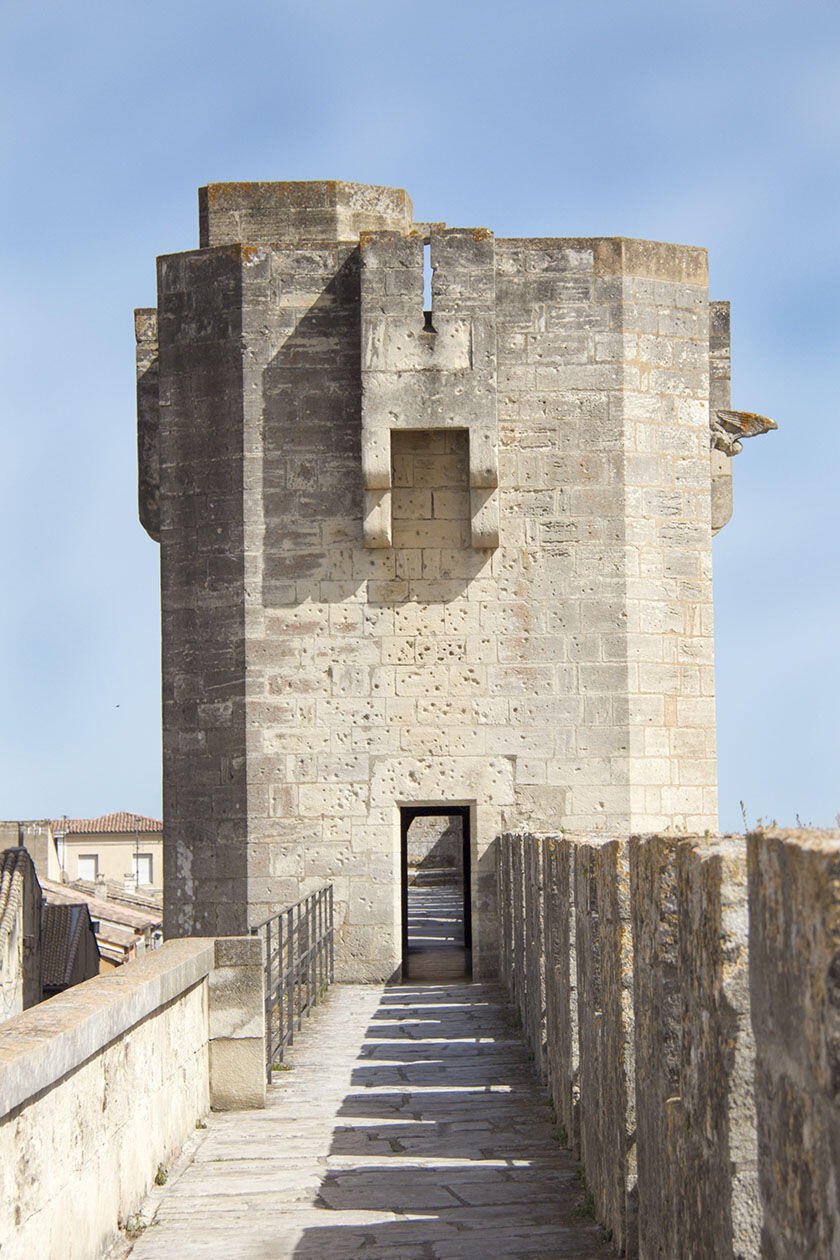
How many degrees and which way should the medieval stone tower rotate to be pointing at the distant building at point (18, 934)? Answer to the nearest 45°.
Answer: approximately 135° to its right

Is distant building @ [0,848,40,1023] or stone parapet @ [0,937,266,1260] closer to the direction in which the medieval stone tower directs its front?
the stone parapet

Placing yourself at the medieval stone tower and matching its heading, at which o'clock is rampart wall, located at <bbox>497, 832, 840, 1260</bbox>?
The rampart wall is roughly at 12 o'clock from the medieval stone tower.

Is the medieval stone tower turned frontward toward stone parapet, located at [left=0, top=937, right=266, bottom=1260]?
yes

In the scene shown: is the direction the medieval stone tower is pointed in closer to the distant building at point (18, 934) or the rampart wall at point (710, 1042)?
the rampart wall

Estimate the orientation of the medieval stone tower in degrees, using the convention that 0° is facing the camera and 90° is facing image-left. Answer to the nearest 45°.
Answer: approximately 0°
